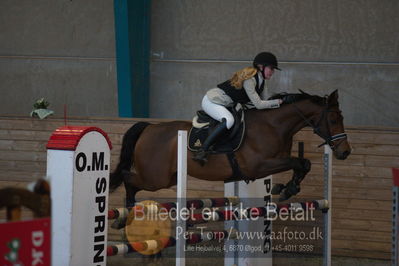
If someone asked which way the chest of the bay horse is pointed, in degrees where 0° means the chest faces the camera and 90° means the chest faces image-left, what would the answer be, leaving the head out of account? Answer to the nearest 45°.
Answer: approximately 270°

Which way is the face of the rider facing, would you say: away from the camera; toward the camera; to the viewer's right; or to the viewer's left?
to the viewer's right

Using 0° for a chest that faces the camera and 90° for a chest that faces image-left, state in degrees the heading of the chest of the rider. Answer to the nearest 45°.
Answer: approximately 270°
